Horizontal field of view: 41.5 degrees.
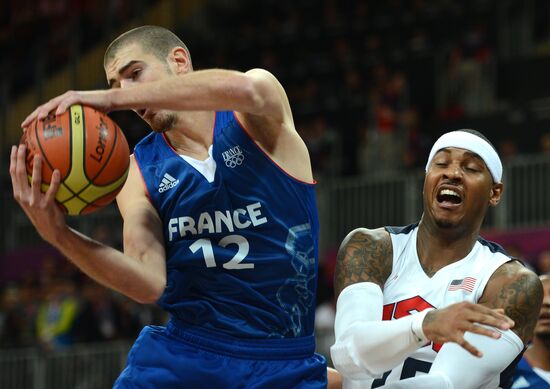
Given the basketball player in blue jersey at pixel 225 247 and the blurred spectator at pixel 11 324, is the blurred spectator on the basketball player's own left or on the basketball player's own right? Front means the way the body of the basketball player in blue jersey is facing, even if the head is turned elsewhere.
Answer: on the basketball player's own right

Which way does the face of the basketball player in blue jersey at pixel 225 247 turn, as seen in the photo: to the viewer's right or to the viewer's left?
to the viewer's left

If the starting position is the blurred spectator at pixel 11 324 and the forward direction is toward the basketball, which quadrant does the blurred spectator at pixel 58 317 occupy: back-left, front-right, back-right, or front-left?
front-left

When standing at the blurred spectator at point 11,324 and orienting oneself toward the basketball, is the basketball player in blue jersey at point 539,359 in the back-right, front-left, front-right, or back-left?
front-left

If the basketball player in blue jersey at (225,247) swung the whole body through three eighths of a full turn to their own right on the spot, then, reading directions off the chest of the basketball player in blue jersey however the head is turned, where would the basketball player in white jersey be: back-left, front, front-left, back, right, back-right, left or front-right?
right

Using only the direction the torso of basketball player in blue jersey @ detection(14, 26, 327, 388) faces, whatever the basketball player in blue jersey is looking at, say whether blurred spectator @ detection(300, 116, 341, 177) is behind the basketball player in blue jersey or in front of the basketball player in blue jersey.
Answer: behind

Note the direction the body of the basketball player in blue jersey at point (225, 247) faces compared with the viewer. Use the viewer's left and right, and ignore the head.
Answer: facing the viewer and to the left of the viewer

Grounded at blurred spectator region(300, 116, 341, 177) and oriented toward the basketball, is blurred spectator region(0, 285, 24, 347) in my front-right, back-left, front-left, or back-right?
front-right
